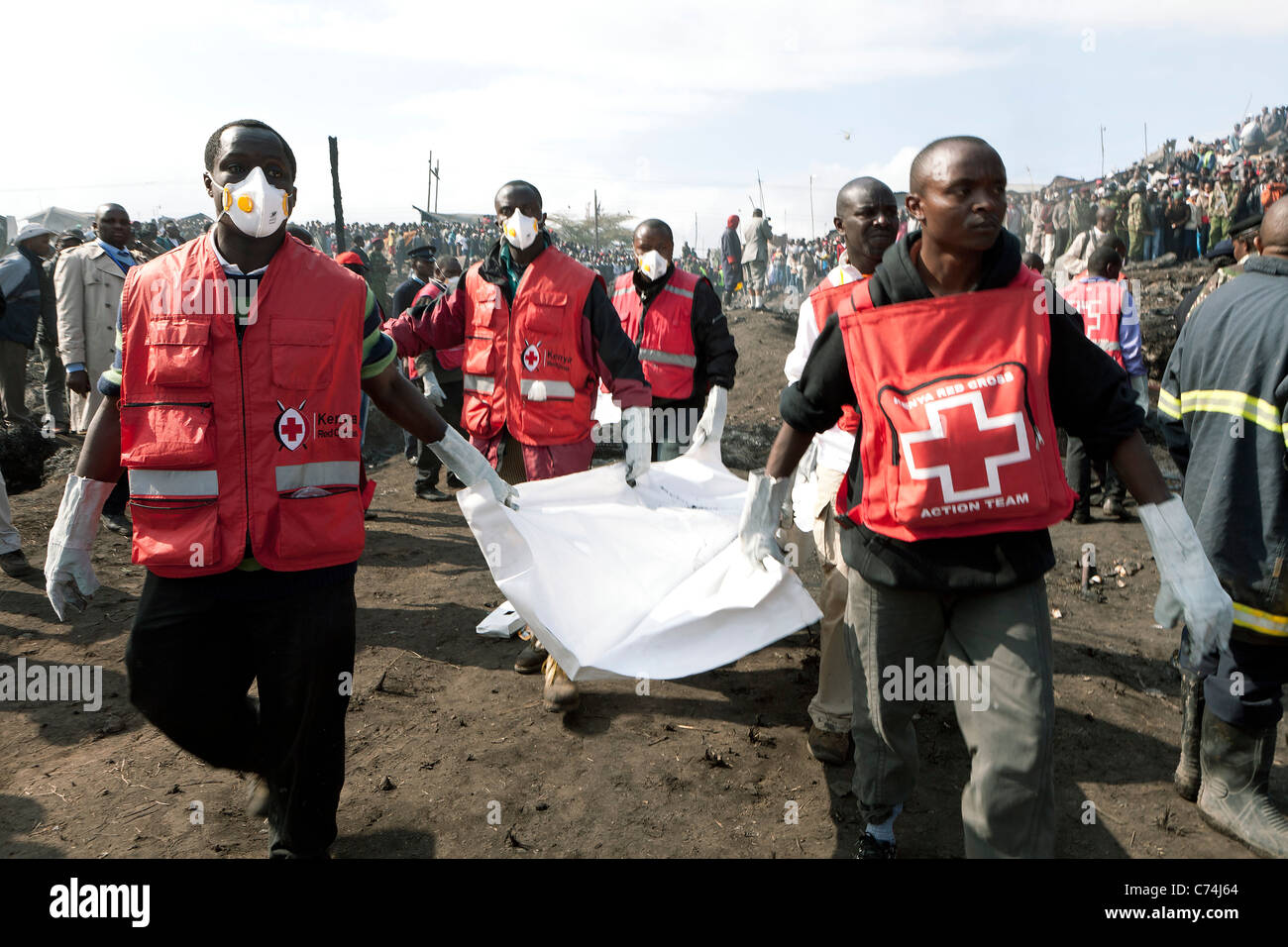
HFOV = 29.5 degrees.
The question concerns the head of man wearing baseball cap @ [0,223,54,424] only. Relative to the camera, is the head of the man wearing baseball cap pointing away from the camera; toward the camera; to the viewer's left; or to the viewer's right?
to the viewer's right

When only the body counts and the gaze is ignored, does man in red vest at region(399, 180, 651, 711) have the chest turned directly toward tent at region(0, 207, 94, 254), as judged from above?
no

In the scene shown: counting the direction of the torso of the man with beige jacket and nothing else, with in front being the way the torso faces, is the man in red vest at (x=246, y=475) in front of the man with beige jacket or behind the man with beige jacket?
in front

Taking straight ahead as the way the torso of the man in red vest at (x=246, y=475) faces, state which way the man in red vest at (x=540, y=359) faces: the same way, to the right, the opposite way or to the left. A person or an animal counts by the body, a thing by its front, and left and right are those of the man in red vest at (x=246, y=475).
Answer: the same way

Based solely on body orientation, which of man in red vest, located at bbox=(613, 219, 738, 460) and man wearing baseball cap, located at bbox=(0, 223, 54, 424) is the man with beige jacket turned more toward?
the man in red vest

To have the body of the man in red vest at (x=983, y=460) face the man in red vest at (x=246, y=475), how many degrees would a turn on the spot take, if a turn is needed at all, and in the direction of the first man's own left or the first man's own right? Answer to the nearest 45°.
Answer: approximately 90° to the first man's own right

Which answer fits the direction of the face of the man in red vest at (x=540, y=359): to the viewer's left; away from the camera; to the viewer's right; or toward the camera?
toward the camera

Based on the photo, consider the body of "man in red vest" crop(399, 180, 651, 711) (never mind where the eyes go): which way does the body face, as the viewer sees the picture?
toward the camera

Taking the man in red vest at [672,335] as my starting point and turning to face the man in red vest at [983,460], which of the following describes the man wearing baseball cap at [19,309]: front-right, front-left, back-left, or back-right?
back-right

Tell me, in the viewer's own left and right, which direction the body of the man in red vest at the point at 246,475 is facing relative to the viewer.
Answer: facing the viewer

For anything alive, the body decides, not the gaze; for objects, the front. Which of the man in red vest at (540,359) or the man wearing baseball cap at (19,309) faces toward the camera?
the man in red vest
